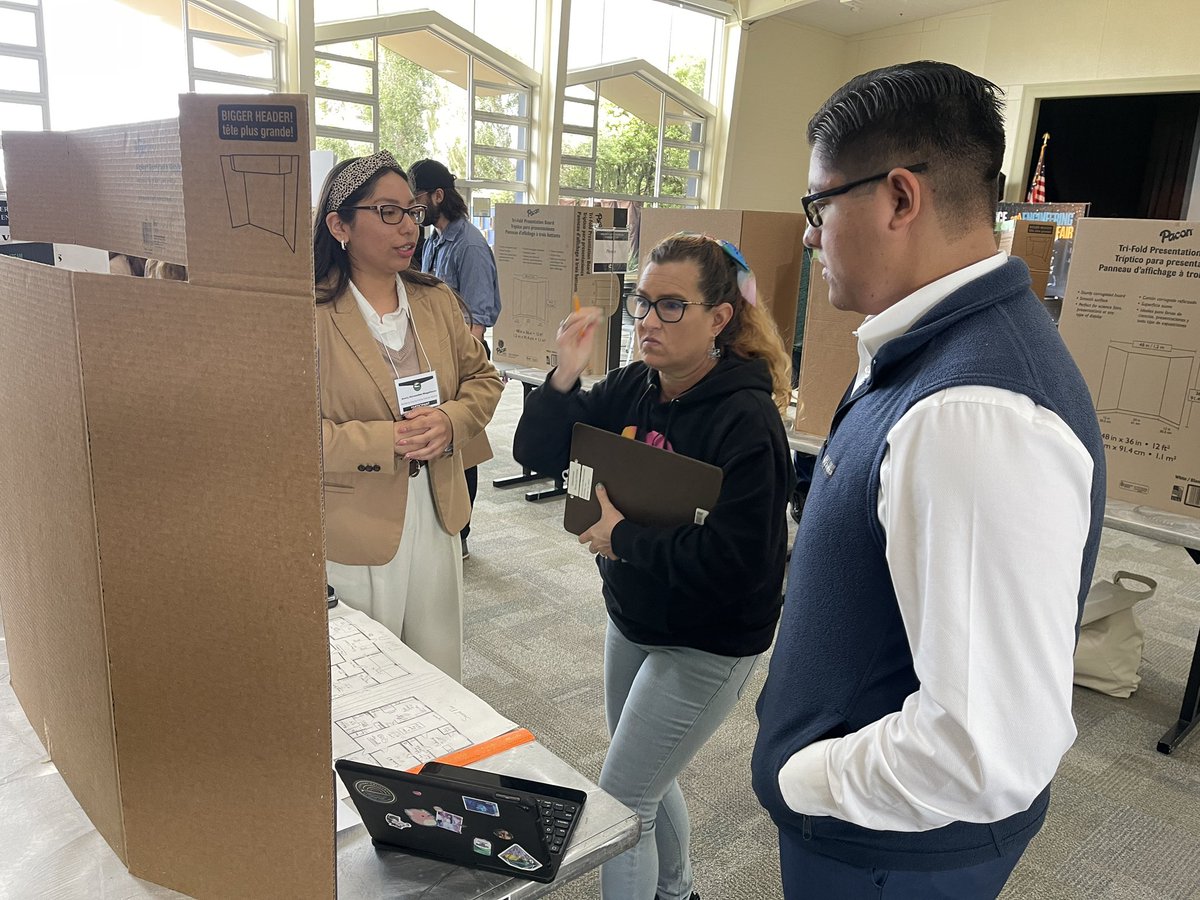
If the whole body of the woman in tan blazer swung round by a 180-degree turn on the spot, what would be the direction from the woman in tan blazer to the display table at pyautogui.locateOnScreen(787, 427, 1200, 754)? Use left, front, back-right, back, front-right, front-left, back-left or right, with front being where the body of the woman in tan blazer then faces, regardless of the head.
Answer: back-right

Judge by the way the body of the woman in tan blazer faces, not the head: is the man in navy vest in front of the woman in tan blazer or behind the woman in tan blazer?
in front

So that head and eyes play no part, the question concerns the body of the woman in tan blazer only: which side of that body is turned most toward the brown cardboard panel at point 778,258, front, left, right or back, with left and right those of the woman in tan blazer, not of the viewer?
left

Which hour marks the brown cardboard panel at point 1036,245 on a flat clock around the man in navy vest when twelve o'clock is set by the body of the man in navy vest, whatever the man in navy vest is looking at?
The brown cardboard panel is roughly at 3 o'clock from the man in navy vest.

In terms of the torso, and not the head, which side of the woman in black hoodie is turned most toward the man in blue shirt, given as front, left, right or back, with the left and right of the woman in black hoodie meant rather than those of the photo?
right

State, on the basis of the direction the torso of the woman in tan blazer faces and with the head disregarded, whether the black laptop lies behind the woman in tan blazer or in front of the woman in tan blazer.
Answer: in front

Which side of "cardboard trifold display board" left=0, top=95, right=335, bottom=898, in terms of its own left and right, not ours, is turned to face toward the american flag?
front

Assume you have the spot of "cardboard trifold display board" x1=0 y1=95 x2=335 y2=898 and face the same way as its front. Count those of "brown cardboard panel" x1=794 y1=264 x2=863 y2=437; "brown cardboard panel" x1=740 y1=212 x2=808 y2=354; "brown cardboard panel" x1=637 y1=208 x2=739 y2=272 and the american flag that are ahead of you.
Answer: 4

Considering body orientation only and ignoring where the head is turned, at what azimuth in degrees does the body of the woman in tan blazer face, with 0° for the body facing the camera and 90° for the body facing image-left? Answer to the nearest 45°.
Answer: approximately 315°

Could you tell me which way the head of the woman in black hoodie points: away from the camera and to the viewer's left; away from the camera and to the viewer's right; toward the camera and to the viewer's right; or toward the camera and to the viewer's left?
toward the camera and to the viewer's left

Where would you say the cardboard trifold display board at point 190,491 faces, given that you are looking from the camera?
facing away from the viewer and to the right of the viewer

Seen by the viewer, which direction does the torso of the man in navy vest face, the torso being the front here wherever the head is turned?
to the viewer's left

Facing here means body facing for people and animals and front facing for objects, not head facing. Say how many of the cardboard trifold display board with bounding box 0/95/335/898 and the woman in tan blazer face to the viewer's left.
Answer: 0

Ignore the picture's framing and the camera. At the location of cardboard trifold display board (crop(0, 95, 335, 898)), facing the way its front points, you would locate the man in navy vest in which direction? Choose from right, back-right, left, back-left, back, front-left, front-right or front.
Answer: front-right

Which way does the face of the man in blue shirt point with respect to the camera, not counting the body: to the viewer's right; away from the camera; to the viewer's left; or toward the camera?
to the viewer's left
